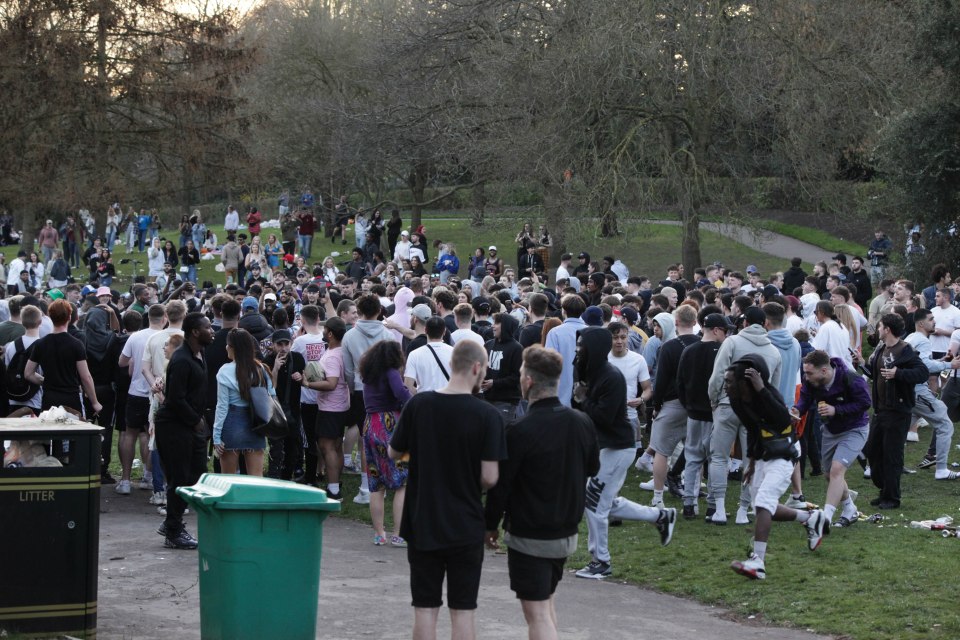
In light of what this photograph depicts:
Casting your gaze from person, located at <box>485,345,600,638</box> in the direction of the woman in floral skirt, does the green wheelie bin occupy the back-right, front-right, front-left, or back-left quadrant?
front-left

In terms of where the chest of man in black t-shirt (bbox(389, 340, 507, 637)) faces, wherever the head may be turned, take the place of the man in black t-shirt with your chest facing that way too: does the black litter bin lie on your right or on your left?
on your left

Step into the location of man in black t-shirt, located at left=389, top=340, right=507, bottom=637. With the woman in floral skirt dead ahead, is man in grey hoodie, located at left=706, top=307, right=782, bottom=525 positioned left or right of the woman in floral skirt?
right

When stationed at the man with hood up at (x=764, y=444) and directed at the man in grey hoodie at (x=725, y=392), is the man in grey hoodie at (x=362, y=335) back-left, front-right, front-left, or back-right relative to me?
front-left

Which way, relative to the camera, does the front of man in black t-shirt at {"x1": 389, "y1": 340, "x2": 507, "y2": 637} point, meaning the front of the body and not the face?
away from the camera

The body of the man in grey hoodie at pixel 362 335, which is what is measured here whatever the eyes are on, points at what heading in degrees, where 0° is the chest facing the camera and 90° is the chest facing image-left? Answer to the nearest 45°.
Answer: approximately 180°

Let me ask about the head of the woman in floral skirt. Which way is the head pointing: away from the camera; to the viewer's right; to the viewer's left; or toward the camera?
away from the camera

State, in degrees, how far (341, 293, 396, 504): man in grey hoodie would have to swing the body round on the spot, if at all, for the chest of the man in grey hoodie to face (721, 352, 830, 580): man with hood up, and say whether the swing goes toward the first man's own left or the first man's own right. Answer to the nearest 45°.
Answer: approximately 135° to the first man's own right
